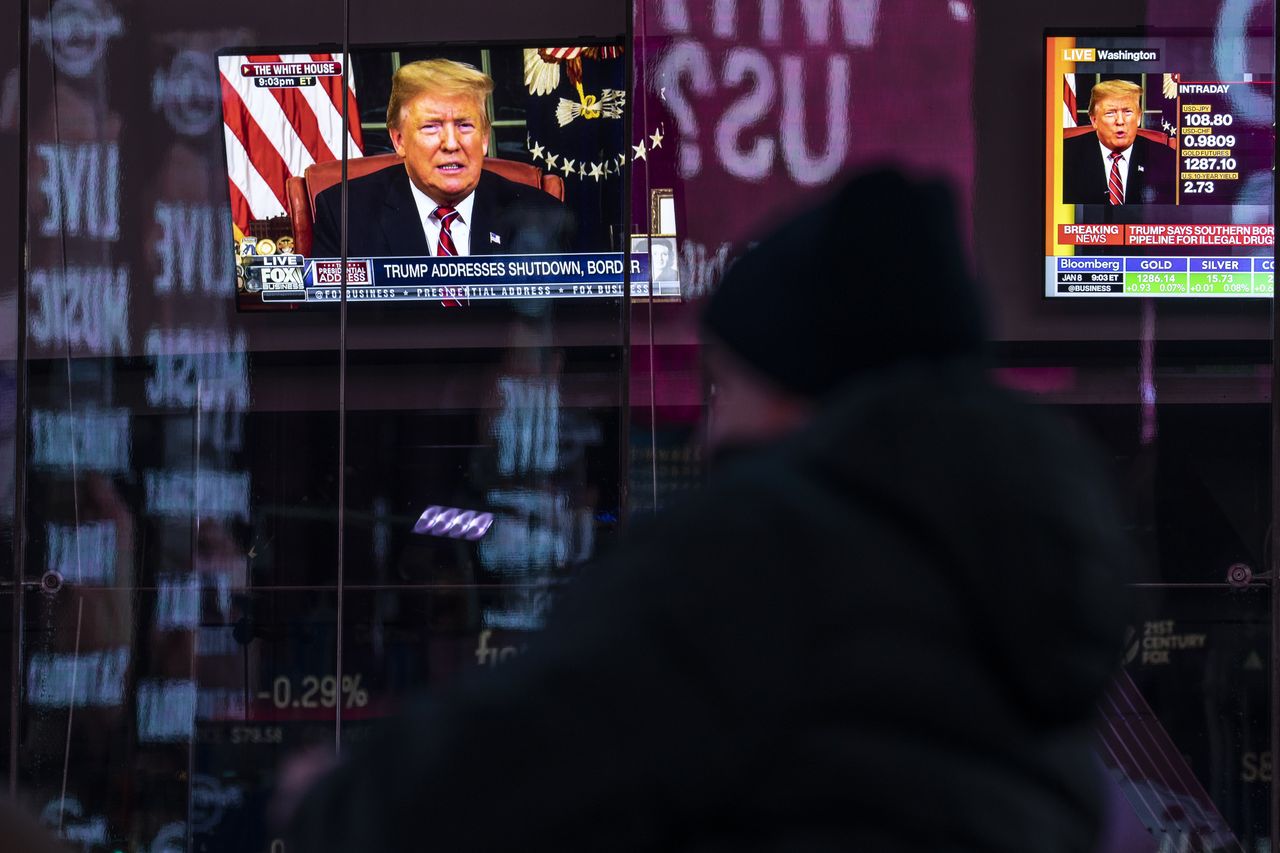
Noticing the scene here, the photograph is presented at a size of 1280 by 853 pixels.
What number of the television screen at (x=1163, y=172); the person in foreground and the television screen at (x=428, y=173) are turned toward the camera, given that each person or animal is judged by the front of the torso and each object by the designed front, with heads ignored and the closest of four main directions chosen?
2

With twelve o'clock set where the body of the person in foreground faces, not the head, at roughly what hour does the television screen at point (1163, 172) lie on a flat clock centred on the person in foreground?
The television screen is roughly at 2 o'clock from the person in foreground.

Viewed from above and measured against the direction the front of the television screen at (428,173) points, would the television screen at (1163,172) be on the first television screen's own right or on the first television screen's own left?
on the first television screen's own left

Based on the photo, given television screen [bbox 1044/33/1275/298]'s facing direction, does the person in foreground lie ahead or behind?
ahead

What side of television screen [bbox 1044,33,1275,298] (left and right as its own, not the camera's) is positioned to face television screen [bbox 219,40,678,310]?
right

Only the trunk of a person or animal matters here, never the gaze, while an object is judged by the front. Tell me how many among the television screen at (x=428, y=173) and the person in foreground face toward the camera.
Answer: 1

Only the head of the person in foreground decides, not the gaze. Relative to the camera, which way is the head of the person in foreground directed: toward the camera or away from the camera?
away from the camera

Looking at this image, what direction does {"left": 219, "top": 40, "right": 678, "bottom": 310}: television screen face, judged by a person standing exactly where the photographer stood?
facing the viewer

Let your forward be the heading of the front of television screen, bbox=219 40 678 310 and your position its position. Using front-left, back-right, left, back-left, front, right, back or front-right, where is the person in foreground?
front

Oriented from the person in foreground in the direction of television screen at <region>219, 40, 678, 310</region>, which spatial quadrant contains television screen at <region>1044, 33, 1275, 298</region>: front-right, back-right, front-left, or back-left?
front-right

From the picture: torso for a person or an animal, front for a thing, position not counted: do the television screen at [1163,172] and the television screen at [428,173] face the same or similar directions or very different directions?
same or similar directions

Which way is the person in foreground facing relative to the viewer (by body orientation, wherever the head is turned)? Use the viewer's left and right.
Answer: facing away from the viewer and to the left of the viewer

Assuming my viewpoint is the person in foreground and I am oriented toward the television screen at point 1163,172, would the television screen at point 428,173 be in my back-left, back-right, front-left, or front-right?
front-left

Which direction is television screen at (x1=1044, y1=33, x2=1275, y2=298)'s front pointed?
toward the camera

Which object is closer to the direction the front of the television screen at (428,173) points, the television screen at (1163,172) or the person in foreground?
the person in foreground

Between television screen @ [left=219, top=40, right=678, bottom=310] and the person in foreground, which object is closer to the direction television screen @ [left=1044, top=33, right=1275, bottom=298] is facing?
the person in foreground
